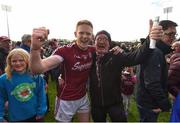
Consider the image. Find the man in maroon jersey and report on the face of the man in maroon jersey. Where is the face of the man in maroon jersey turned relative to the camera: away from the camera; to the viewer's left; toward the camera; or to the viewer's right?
toward the camera

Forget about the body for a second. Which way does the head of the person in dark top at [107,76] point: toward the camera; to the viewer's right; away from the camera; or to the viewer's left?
toward the camera

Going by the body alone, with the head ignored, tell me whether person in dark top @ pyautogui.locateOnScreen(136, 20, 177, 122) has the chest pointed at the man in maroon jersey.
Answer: no

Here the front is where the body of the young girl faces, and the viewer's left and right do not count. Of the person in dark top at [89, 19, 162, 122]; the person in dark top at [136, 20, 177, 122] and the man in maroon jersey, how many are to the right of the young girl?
0

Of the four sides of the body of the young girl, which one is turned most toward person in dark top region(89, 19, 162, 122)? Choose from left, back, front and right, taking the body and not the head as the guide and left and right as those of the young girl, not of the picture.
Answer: left

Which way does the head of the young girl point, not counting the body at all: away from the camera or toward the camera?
toward the camera

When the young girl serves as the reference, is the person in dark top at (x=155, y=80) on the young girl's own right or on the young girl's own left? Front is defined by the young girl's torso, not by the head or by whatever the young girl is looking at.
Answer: on the young girl's own left

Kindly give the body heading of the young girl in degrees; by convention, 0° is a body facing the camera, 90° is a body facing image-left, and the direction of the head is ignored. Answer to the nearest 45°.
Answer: approximately 0°

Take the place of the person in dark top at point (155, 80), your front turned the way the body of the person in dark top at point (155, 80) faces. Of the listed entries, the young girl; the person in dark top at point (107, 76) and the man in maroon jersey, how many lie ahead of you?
0
